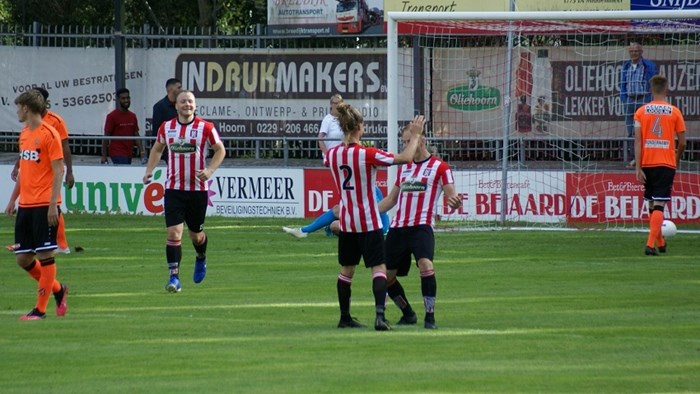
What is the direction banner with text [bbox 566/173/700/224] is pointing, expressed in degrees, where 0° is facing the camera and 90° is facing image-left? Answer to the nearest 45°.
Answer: approximately 0°

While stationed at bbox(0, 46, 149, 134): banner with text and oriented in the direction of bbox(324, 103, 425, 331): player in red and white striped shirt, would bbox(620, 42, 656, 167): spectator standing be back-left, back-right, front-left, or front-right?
front-left

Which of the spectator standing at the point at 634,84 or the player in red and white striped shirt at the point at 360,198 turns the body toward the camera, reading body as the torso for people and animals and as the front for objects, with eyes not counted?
the spectator standing

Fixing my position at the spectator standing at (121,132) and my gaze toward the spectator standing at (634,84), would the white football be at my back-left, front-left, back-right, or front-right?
front-right

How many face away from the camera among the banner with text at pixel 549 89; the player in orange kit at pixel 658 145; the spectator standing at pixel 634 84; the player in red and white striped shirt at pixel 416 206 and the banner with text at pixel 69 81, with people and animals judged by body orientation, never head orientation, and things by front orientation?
1

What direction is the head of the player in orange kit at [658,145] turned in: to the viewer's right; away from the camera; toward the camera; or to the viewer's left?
away from the camera

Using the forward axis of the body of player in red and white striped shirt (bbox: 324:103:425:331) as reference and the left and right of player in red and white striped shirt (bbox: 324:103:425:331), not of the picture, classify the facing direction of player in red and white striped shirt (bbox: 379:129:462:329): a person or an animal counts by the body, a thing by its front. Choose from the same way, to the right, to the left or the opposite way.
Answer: the opposite way

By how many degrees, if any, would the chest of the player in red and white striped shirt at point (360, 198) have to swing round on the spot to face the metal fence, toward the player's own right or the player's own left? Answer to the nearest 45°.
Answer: approximately 45° to the player's own left

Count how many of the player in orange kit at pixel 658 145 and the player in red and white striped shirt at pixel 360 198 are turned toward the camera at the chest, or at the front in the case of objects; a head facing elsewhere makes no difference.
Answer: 0

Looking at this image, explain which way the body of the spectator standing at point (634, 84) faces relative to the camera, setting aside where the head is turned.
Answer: toward the camera

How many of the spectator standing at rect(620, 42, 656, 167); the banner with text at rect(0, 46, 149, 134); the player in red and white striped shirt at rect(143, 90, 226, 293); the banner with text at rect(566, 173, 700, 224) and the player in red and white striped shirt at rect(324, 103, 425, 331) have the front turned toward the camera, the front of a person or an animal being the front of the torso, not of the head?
4

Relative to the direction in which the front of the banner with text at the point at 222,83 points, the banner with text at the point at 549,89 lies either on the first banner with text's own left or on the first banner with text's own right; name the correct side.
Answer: on the first banner with text's own left

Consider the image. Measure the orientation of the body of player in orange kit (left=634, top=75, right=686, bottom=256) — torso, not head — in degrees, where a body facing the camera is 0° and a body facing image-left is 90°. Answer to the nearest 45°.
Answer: approximately 180°

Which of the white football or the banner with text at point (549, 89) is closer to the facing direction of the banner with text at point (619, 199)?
the white football

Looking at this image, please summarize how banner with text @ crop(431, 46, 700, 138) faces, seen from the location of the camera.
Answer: facing the viewer

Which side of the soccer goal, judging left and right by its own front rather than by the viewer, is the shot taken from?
front

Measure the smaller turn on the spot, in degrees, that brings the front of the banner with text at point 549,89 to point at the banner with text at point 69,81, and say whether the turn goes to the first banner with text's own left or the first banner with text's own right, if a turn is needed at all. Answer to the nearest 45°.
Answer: approximately 90° to the first banner with text's own right
